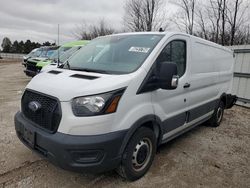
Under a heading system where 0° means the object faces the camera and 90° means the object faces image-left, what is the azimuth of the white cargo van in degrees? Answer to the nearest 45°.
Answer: approximately 45°
